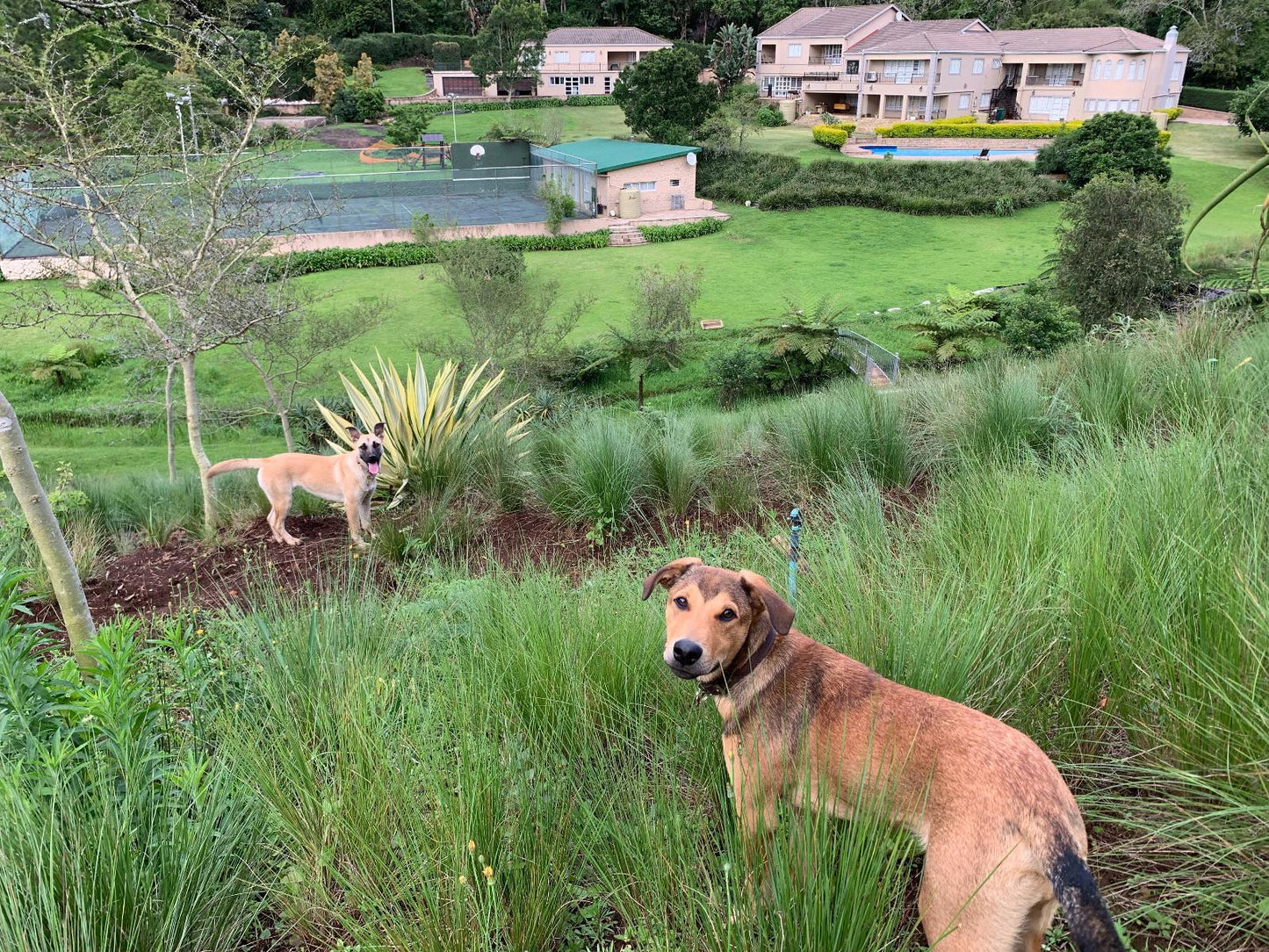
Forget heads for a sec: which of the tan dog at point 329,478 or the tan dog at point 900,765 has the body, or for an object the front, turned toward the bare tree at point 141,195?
the tan dog at point 900,765

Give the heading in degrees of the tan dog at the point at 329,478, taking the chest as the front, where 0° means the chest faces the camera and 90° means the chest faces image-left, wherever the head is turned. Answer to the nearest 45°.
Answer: approximately 270°

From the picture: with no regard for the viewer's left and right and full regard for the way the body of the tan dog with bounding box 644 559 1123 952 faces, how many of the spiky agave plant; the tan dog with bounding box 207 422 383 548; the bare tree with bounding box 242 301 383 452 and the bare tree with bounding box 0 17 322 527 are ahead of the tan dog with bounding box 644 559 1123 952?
4

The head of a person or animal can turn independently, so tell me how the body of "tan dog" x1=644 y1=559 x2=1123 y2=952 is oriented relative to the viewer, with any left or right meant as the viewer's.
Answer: facing away from the viewer and to the left of the viewer

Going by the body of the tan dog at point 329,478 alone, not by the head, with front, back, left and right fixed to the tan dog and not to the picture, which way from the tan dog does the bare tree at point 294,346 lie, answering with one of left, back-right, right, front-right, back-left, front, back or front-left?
left

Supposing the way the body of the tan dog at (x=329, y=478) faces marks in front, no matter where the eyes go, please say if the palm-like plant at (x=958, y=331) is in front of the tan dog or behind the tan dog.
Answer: in front

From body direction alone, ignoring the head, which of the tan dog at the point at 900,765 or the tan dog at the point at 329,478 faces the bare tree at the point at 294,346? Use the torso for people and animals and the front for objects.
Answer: the tan dog at the point at 900,765

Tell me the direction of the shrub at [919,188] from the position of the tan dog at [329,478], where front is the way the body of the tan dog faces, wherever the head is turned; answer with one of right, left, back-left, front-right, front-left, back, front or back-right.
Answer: front-left

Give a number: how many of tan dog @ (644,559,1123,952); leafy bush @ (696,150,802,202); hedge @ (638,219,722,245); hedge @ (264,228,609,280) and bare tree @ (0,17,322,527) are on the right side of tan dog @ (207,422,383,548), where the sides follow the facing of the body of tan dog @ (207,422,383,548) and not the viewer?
1

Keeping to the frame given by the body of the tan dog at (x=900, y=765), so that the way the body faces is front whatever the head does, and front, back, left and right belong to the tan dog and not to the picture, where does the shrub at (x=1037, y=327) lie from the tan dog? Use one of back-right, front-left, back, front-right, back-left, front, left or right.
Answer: front-right

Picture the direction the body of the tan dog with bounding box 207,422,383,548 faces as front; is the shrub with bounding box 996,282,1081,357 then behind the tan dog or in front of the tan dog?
in front

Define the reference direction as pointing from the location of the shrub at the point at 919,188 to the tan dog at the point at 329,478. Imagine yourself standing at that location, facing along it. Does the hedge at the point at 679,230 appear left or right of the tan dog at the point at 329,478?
right

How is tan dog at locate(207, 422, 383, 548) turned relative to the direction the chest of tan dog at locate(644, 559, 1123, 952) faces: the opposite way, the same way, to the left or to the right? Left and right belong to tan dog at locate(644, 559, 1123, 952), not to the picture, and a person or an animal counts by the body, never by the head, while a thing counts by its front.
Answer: to the right
